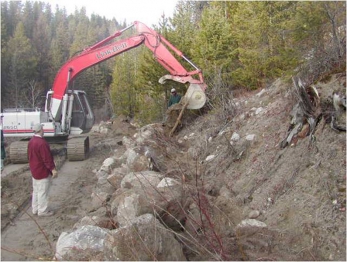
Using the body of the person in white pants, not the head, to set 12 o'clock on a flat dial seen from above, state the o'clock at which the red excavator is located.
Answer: The red excavator is roughly at 11 o'clock from the person in white pants.

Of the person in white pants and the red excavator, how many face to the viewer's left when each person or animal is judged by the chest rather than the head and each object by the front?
0

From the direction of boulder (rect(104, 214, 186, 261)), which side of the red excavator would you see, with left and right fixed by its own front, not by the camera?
right

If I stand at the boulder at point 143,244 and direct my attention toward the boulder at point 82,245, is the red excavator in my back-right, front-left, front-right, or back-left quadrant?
front-right

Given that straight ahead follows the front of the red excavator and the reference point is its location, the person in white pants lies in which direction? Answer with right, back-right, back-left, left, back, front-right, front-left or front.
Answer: right

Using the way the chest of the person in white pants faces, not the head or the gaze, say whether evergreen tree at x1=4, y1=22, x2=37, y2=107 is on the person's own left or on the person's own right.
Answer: on the person's own left

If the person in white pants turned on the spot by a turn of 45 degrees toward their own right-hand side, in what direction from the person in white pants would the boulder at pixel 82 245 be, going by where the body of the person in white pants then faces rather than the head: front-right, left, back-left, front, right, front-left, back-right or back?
right

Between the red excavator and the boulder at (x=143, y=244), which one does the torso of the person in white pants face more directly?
the red excavator

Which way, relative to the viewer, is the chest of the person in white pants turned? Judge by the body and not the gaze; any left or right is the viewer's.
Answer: facing away from the viewer and to the right of the viewer

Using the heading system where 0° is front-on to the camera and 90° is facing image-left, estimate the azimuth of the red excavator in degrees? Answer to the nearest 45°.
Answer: approximately 270°
